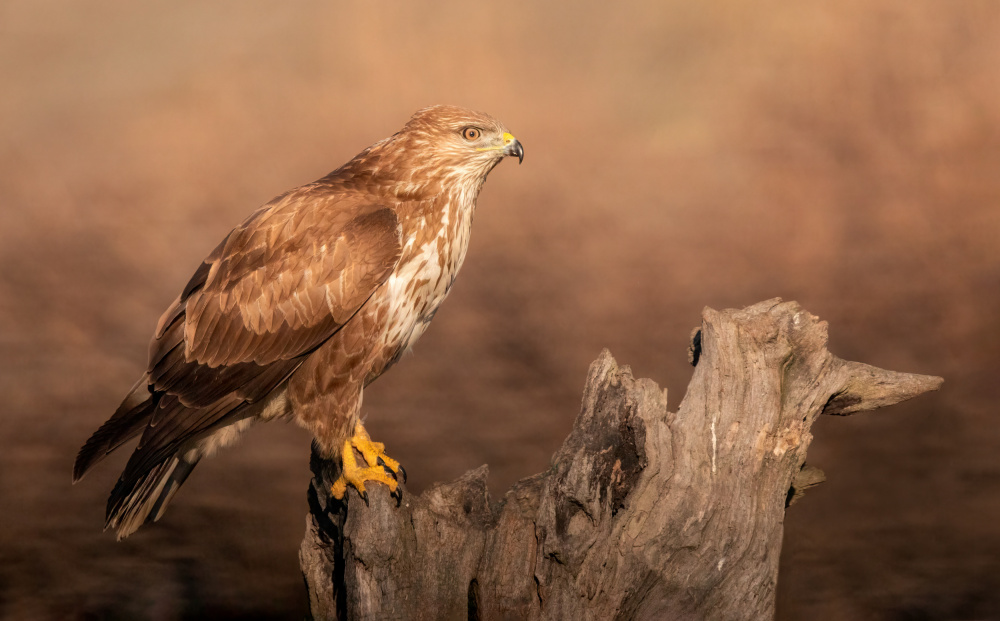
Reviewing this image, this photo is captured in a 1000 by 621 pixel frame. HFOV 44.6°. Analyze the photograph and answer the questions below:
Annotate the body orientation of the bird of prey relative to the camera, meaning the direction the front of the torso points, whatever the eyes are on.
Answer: to the viewer's right

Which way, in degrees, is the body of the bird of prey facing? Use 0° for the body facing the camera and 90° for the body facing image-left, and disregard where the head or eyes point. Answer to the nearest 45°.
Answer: approximately 270°
